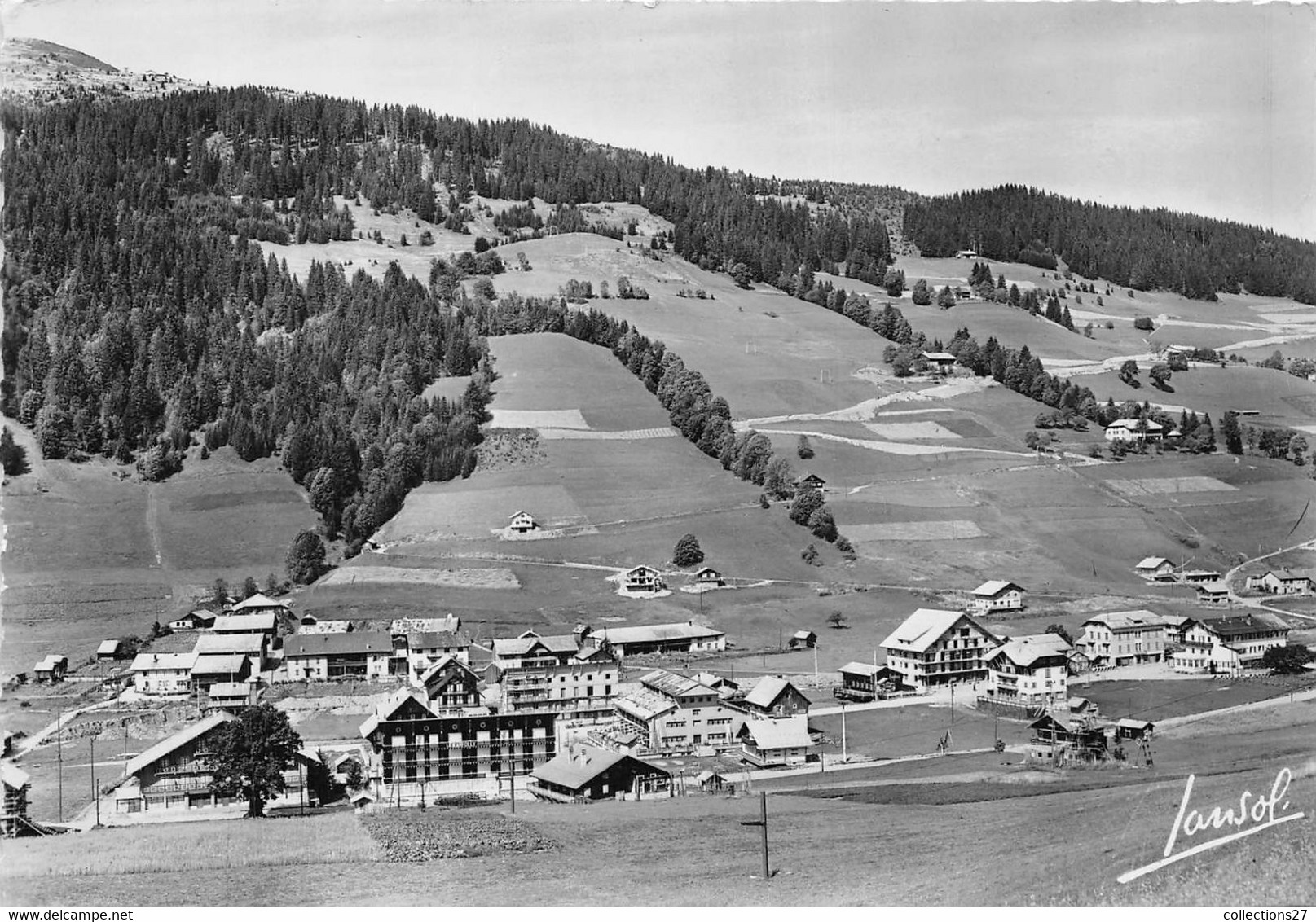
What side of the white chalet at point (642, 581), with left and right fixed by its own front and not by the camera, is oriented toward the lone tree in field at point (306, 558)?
right

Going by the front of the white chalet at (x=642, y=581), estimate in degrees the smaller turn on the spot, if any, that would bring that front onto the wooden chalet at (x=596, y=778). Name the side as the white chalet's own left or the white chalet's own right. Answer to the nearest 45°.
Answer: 0° — it already faces it

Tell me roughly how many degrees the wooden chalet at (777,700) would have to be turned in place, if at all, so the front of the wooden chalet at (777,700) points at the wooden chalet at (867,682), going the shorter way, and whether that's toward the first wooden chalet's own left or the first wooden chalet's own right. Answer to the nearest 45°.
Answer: approximately 90° to the first wooden chalet's own left

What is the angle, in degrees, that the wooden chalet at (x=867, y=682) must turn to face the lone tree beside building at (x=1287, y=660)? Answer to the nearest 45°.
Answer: approximately 45° to its left

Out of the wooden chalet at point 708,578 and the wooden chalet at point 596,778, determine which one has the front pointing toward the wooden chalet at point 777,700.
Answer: the wooden chalet at point 708,578

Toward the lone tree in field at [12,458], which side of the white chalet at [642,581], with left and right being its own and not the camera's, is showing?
right

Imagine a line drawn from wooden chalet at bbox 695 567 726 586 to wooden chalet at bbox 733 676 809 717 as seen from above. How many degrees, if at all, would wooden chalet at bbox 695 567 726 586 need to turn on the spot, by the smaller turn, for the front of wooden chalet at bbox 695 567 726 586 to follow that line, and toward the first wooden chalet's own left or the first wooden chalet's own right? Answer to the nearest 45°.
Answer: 0° — it already faces it

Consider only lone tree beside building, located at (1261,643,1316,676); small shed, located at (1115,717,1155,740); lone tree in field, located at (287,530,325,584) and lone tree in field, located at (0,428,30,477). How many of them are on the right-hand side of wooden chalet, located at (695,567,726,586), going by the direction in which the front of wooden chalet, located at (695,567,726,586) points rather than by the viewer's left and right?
2

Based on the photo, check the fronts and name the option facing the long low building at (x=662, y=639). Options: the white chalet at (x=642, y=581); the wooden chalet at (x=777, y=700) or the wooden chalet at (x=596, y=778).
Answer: the white chalet at (x=642, y=581)

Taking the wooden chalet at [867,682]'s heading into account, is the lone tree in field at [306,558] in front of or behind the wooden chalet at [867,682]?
behind

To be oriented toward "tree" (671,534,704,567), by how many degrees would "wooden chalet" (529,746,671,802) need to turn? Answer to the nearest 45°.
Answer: approximately 135° to its left

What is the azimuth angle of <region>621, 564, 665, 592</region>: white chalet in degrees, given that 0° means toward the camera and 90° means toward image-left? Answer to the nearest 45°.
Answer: approximately 0°

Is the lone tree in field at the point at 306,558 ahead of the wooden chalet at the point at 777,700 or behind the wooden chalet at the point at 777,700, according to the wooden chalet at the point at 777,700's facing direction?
behind

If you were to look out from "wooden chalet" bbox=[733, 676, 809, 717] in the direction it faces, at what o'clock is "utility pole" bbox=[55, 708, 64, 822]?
The utility pole is roughly at 4 o'clock from the wooden chalet.

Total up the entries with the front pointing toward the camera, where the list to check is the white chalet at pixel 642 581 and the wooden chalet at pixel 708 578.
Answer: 2

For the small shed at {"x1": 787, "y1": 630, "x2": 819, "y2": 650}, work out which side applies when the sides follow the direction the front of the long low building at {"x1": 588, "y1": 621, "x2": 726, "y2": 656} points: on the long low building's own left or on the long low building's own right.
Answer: on the long low building's own left

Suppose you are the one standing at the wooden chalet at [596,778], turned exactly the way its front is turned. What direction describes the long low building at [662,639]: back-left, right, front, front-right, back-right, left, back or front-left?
back-left

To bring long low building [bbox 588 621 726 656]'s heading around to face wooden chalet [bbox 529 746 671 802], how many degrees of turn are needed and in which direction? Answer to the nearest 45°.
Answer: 0° — it already faces it
